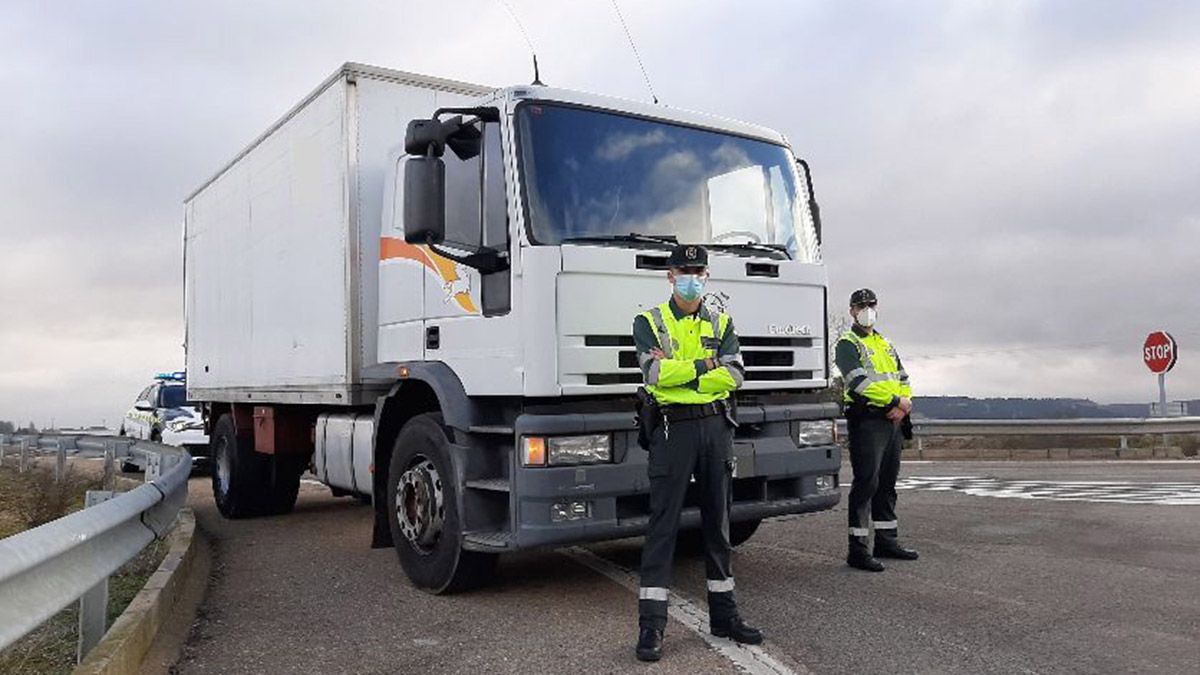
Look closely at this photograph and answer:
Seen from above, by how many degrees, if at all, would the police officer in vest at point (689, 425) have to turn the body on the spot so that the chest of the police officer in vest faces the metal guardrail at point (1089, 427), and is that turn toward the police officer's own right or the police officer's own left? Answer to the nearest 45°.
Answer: approximately 135° to the police officer's own left

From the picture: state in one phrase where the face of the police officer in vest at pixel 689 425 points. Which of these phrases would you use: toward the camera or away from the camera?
toward the camera

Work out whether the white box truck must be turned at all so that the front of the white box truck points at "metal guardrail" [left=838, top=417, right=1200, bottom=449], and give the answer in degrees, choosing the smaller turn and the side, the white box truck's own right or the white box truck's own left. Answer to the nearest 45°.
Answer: approximately 90° to the white box truck's own left

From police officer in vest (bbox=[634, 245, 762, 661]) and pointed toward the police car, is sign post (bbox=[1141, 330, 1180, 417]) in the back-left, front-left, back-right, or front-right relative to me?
front-right

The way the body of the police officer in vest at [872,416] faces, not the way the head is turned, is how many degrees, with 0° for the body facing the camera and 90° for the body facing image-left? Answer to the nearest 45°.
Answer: approximately 315°

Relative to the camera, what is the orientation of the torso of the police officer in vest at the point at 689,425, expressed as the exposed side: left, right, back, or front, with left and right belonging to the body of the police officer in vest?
front

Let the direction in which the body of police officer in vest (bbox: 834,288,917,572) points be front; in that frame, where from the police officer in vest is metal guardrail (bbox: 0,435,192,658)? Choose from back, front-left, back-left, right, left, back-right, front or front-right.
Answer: right

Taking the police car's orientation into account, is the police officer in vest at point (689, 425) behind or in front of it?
in front

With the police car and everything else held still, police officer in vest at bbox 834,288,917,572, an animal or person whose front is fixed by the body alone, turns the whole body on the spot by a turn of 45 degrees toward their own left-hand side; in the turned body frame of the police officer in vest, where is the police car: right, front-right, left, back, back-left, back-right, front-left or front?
back-left

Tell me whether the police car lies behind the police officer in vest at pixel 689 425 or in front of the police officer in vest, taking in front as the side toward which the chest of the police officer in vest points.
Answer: behind

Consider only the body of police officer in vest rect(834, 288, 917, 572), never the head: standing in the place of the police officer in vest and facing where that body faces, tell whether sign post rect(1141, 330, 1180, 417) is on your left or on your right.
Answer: on your left

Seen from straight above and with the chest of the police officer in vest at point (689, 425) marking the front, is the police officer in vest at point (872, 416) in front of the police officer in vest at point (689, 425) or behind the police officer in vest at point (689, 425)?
behind

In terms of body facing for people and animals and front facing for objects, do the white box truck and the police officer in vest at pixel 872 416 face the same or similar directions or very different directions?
same or similar directions

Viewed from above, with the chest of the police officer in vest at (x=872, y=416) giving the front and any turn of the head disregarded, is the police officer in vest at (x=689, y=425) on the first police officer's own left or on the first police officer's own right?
on the first police officer's own right

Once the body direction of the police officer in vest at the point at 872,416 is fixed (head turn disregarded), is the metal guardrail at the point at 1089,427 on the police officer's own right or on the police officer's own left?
on the police officer's own left

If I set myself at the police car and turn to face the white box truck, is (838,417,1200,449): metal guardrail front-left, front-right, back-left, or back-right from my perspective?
front-left

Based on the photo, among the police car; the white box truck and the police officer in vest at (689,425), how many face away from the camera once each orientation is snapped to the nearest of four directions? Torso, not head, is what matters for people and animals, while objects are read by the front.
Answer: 0

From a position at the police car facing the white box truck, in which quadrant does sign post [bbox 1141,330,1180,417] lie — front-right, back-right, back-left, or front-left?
front-left

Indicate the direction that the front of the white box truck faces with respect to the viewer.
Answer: facing the viewer and to the right of the viewer
